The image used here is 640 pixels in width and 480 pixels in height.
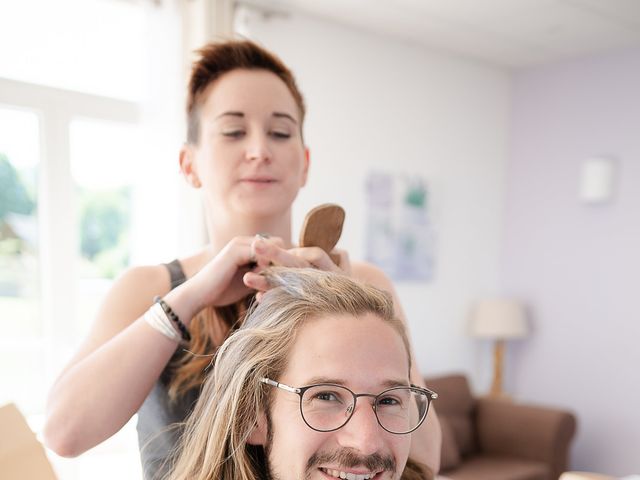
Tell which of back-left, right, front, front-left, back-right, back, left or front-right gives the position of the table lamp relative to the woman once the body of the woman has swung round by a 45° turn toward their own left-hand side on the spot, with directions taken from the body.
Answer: left

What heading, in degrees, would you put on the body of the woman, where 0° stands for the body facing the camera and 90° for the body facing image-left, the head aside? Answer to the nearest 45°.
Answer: approximately 0°
